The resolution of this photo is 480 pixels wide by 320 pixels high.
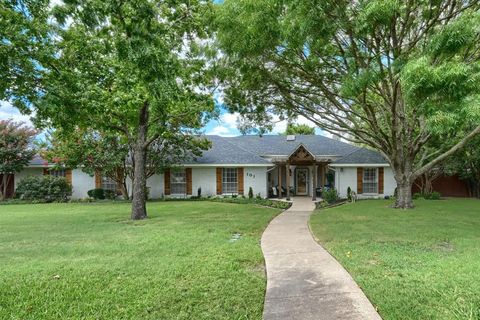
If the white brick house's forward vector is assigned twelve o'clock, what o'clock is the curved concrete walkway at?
The curved concrete walkway is roughly at 12 o'clock from the white brick house.

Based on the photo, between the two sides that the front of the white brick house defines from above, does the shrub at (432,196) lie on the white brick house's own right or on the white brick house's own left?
on the white brick house's own left

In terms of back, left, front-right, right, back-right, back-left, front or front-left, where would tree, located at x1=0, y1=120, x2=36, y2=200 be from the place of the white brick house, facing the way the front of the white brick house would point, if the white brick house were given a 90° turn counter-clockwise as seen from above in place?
back

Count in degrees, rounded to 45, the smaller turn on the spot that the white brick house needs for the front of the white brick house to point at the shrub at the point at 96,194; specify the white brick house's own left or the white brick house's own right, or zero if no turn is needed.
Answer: approximately 90° to the white brick house's own right

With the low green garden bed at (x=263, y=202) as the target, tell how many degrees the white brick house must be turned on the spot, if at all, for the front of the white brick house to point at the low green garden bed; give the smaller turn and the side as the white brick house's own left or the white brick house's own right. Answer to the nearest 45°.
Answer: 0° — it already faces it

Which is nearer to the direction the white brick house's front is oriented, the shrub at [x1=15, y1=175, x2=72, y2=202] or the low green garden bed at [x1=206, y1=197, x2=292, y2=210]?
the low green garden bed

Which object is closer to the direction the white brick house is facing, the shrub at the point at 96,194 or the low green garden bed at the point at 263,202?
the low green garden bed

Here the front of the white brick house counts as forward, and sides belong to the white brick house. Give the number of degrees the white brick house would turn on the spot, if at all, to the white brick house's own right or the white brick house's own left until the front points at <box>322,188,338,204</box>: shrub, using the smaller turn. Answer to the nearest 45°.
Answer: approximately 45° to the white brick house's own left

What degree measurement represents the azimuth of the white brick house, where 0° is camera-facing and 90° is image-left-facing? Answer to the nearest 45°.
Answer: approximately 0°

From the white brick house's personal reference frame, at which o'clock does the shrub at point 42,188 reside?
The shrub is roughly at 3 o'clock from the white brick house.
